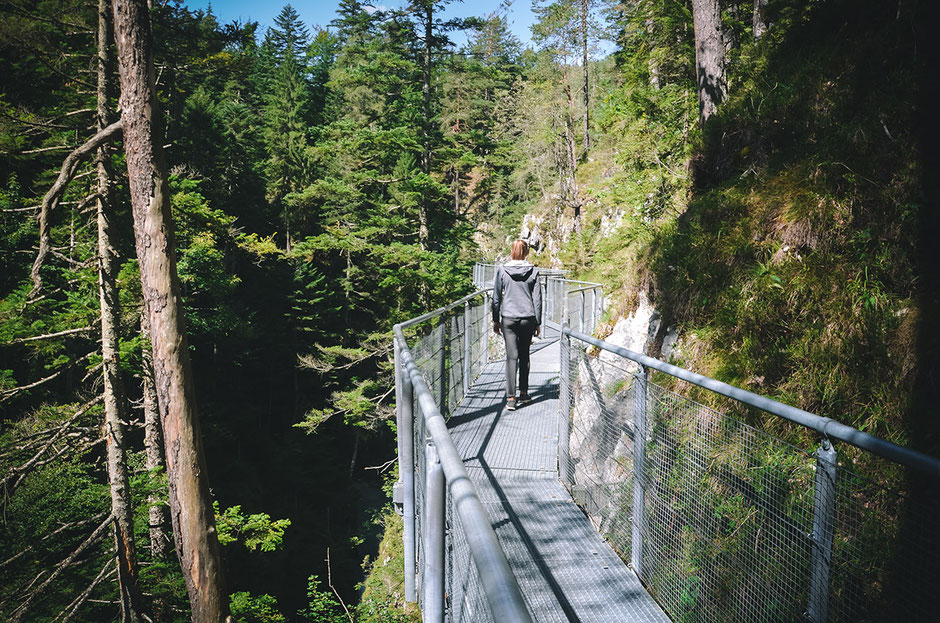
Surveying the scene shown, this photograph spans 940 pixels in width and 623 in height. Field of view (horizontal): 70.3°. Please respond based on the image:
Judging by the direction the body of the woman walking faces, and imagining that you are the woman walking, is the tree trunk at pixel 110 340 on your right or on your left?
on your left

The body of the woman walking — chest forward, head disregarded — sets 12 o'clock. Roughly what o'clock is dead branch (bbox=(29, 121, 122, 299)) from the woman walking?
The dead branch is roughly at 9 o'clock from the woman walking.

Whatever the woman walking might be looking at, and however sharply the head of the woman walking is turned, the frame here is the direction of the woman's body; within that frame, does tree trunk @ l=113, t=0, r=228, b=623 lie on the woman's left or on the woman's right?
on the woman's left

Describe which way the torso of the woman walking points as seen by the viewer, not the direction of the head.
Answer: away from the camera

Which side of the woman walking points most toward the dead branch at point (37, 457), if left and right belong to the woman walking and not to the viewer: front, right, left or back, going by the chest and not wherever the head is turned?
left

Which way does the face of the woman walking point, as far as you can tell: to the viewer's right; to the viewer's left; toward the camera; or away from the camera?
away from the camera

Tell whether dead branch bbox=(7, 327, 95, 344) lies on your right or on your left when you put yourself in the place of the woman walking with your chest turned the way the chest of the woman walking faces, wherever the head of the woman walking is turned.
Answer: on your left

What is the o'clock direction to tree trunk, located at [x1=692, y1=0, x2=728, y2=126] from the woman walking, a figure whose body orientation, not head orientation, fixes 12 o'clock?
The tree trunk is roughly at 2 o'clock from the woman walking.

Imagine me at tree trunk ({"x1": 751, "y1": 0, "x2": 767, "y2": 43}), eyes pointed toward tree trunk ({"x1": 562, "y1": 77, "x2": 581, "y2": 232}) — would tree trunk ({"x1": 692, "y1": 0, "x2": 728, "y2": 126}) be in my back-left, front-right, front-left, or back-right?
back-left

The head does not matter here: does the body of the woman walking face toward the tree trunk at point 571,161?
yes
